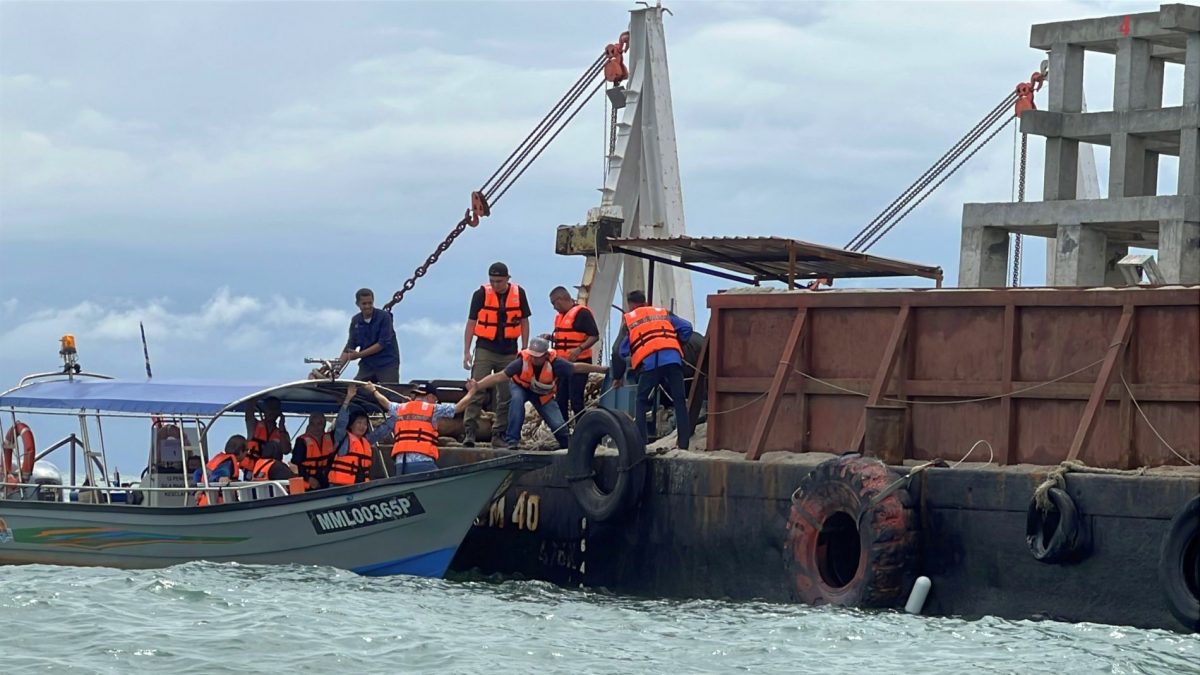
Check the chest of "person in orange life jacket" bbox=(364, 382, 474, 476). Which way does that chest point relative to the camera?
away from the camera

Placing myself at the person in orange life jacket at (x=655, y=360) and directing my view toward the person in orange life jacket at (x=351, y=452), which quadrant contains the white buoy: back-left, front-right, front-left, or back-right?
back-left

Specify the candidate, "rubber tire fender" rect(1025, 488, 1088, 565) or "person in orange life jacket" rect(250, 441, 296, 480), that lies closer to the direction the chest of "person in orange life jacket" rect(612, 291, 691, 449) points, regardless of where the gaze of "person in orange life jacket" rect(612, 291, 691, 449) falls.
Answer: the person in orange life jacket

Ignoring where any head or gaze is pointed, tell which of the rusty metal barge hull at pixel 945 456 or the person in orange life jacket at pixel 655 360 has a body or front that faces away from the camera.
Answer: the person in orange life jacket

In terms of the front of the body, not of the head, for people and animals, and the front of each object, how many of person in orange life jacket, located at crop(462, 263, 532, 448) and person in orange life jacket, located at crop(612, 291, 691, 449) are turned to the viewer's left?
0

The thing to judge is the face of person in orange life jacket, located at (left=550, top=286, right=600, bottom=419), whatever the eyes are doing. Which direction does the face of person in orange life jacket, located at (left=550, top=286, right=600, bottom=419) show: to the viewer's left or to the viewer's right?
to the viewer's left

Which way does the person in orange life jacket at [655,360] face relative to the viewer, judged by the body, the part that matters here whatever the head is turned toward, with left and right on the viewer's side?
facing away from the viewer

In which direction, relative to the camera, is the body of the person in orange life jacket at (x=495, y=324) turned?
toward the camera

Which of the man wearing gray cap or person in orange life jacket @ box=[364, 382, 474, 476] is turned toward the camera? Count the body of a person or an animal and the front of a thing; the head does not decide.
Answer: the man wearing gray cap

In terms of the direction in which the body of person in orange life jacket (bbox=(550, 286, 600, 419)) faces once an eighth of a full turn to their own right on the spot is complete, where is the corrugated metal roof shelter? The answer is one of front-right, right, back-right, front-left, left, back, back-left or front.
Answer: back

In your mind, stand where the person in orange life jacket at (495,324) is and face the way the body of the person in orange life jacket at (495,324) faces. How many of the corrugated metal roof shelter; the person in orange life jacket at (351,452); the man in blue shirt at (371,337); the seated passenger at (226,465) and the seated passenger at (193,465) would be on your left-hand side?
1

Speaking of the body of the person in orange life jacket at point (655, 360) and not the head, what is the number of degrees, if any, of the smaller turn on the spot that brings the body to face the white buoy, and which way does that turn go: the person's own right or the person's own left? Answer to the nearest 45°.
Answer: approximately 135° to the person's own right
